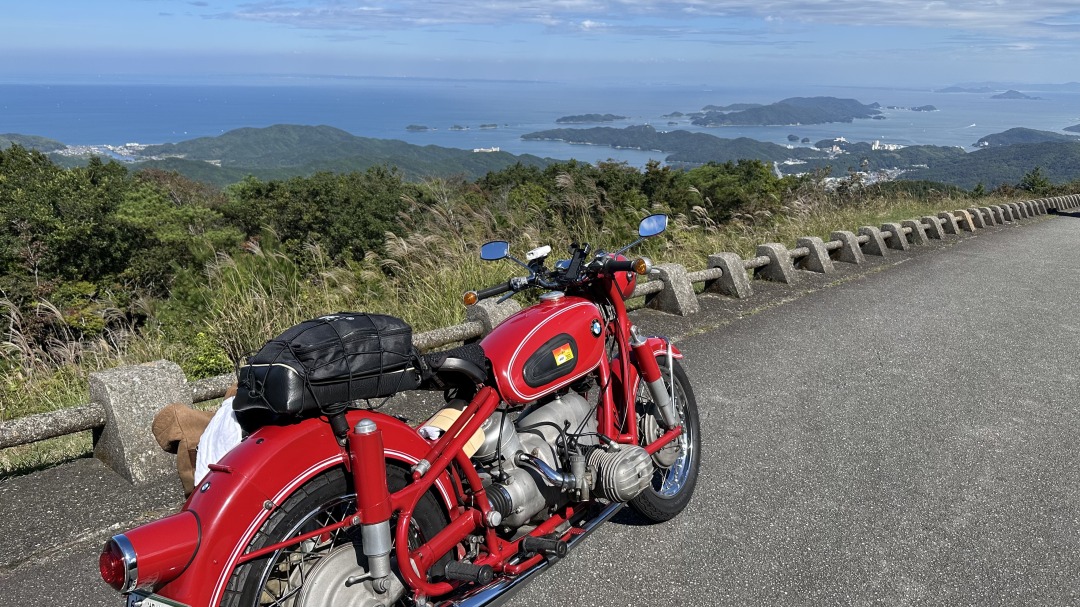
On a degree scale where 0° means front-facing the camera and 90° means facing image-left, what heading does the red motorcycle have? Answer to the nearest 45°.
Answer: approximately 225°

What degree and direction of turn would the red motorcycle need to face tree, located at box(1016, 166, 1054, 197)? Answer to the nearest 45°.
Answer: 0° — it already faces it

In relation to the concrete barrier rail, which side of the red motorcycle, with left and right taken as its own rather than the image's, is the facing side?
left
